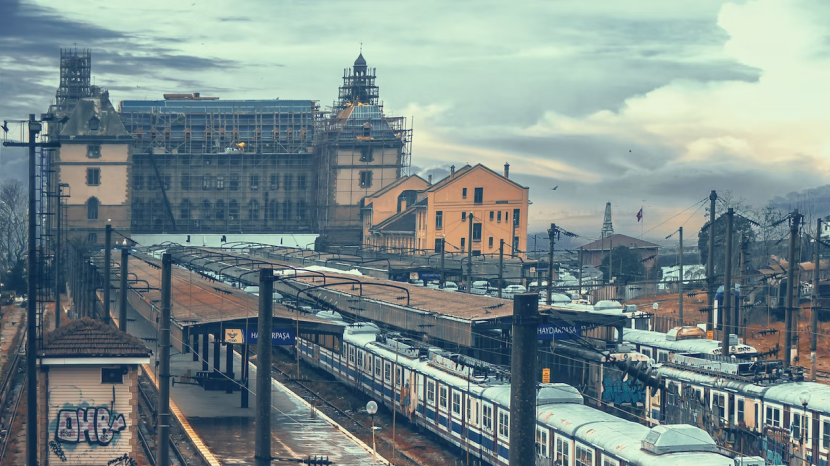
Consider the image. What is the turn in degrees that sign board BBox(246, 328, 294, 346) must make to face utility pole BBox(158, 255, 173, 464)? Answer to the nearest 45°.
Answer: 0° — it already faces it

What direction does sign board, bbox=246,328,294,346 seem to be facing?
toward the camera

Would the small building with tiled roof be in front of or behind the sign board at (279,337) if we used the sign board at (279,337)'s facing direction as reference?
in front

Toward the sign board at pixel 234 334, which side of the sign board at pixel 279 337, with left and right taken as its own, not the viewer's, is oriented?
right

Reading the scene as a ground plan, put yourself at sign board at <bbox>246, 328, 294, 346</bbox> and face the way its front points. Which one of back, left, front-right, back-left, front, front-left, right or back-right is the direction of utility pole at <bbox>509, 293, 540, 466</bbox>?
front

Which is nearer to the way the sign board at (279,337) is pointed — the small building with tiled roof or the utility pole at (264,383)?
the utility pole

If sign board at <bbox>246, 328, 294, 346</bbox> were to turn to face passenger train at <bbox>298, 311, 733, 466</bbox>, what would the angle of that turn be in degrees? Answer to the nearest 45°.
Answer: approximately 45° to its left

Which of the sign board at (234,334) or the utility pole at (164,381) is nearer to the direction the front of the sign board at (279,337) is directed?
the utility pole

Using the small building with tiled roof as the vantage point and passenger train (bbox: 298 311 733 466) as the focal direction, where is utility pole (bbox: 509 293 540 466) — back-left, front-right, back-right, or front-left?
front-right

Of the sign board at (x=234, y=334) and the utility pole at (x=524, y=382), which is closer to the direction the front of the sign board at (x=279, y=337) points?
the utility pole

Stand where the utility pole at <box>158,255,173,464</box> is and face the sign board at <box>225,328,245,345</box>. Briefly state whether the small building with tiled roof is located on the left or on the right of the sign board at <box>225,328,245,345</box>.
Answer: left

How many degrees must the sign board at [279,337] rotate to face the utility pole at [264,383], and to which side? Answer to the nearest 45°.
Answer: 0° — it already faces it
